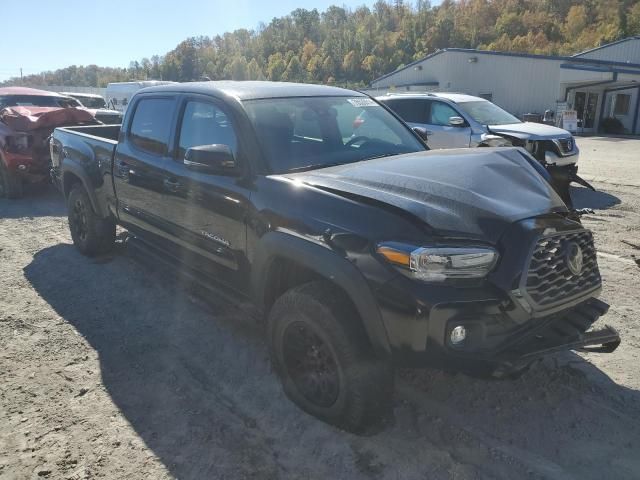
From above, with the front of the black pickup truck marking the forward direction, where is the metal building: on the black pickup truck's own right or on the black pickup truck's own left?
on the black pickup truck's own left

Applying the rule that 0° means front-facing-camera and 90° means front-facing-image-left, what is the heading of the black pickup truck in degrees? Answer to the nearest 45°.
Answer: approximately 315°

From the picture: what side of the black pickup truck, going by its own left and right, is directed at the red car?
back

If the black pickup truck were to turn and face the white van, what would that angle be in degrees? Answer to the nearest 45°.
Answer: approximately 180°

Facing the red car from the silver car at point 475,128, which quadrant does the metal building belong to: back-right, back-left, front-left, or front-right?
back-right

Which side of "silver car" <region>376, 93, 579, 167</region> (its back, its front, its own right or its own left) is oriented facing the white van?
back

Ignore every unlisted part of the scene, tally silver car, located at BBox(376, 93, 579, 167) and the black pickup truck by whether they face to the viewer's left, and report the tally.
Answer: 0

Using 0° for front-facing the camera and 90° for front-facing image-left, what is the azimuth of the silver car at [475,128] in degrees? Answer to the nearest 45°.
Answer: approximately 315°
